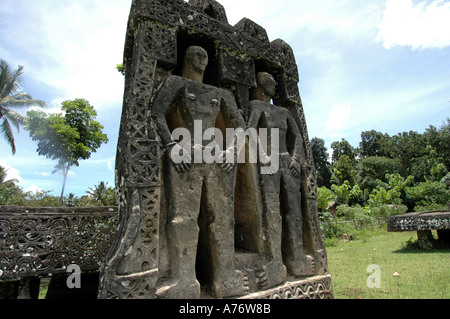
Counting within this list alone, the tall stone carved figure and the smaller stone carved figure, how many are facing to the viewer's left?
0

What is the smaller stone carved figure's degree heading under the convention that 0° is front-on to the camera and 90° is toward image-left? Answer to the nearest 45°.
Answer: approximately 315°

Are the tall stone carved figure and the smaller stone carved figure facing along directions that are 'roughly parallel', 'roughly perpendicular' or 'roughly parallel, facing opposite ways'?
roughly parallel

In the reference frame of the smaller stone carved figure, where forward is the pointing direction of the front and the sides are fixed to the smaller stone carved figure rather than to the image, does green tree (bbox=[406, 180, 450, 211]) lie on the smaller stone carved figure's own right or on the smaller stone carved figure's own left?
on the smaller stone carved figure's own left

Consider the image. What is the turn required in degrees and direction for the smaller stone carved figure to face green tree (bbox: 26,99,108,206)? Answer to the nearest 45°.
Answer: approximately 180°

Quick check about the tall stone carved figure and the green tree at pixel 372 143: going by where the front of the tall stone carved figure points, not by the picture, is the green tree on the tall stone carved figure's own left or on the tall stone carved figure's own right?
on the tall stone carved figure's own left

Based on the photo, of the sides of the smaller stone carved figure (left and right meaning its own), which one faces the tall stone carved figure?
right

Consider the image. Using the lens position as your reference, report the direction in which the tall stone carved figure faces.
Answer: facing the viewer and to the right of the viewer

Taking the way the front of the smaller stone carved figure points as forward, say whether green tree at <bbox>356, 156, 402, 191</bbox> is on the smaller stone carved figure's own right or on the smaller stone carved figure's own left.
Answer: on the smaller stone carved figure's own left

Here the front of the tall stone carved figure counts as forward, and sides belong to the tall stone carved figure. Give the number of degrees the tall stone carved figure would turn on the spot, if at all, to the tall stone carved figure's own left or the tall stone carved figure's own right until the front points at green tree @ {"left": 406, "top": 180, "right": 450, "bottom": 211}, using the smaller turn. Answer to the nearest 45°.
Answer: approximately 90° to the tall stone carved figure's own left
